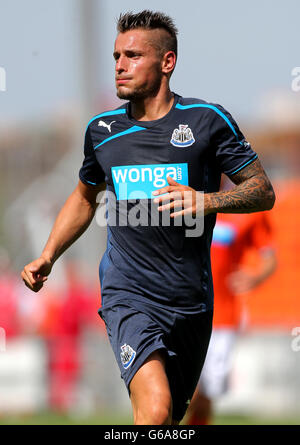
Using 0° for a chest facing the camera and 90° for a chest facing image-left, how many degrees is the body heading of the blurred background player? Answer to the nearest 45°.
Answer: approximately 45°
